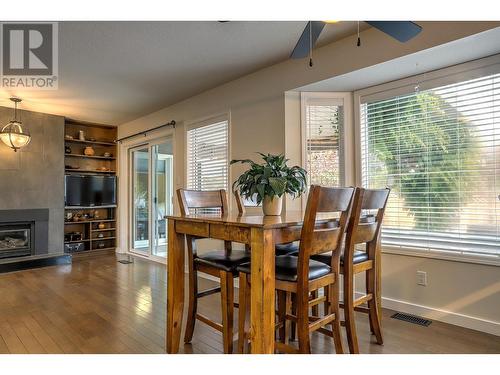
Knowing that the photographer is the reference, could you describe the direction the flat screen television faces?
facing the viewer

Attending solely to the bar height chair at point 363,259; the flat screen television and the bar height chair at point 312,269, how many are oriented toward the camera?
1

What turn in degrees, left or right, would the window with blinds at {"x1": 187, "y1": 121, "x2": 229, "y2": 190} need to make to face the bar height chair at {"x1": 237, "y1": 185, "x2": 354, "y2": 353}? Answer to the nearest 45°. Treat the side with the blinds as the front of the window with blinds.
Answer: approximately 45° to its left

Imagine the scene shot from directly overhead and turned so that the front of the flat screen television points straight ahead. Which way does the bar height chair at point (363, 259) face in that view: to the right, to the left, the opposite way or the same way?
the opposite way

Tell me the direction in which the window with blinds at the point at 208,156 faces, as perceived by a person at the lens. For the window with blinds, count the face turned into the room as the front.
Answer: facing the viewer and to the left of the viewer

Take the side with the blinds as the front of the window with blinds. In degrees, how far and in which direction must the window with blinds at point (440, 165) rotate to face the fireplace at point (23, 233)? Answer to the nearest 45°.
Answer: approximately 45° to its right

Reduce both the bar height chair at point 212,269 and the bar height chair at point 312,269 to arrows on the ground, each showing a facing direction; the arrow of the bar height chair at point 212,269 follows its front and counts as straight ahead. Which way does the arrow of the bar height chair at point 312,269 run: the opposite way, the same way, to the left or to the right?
the opposite way

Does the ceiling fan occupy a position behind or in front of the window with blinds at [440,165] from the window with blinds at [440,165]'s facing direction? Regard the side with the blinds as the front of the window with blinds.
in front

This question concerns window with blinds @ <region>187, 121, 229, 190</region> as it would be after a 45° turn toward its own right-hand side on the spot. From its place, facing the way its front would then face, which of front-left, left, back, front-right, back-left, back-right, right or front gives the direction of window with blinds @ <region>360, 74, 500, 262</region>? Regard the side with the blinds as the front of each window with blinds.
back-left

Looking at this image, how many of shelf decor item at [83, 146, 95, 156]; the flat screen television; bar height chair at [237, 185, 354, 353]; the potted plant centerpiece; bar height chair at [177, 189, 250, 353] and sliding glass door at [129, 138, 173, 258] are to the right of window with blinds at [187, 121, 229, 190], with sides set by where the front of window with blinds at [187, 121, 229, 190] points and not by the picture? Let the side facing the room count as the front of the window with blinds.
3

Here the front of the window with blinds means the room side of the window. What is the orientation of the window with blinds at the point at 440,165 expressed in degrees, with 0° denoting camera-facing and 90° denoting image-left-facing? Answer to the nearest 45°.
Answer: approximately 45°

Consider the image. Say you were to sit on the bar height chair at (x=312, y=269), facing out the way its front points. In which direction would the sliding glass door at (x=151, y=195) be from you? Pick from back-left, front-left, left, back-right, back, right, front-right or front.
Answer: front

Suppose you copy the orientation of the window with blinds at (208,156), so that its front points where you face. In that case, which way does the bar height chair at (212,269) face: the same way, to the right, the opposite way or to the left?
to the left

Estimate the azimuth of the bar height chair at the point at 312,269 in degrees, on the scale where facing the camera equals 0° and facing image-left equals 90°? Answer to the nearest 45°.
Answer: approximately 135°

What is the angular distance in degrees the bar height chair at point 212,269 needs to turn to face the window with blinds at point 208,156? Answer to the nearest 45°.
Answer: approximately 135° to its left

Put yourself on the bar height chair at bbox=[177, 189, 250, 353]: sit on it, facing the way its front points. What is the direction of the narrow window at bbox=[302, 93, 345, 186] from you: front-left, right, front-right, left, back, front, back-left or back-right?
left
